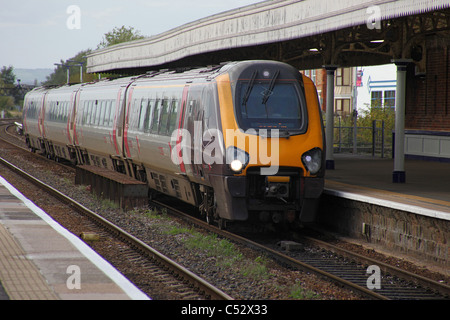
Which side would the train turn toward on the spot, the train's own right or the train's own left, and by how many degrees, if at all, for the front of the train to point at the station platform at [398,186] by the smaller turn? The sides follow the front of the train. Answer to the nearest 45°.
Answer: approximately 90° to the train's own left

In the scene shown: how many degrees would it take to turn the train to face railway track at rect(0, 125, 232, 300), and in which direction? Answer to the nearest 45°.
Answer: approximately 90° to its right

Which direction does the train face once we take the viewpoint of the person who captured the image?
facing the viewer and to the right of the viewer

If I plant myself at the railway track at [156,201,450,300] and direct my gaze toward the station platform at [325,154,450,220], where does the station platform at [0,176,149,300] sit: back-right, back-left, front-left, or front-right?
back-left
